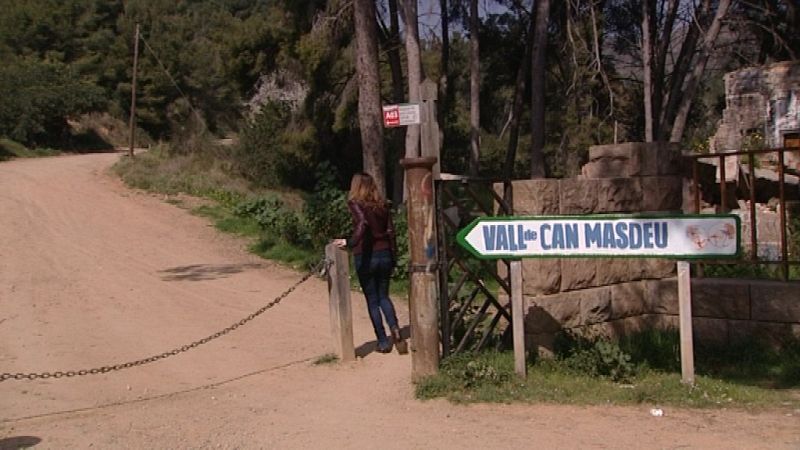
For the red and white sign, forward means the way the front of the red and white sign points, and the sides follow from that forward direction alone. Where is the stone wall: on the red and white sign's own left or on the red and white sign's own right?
on the red and white sign's own left

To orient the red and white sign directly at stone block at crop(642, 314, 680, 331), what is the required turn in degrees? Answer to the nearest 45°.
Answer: approximately 90° to its left

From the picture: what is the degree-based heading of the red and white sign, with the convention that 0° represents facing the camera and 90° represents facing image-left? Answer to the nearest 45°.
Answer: approximately 0°

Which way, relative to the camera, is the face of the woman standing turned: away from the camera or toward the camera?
away from the camera
